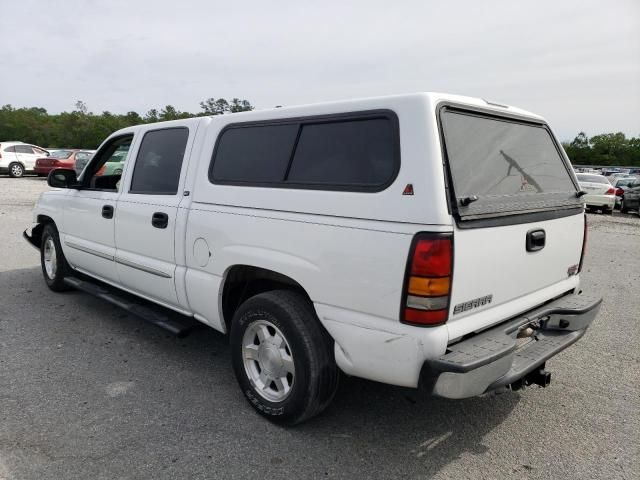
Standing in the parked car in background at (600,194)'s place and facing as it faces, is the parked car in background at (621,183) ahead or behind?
ahead

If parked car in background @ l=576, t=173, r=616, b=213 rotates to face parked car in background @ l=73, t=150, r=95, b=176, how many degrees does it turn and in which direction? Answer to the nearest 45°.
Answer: approximately 90° to its left

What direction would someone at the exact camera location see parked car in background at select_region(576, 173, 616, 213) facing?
facing away from the viewer

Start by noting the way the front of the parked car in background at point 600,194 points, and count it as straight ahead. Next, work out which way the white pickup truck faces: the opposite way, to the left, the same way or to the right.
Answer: to the left

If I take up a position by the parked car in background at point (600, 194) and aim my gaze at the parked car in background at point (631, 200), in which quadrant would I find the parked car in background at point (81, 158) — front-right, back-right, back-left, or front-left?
back-left

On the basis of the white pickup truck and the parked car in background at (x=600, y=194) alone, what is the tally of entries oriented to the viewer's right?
0

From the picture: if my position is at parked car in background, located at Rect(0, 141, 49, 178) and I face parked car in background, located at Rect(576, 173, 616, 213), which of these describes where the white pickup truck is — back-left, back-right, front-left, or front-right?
front-right

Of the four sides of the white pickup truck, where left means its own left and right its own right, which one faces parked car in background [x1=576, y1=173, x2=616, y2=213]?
right

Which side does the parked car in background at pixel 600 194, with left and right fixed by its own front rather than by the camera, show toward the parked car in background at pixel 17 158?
left

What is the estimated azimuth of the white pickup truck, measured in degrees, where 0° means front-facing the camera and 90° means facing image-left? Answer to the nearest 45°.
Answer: approximately 135°

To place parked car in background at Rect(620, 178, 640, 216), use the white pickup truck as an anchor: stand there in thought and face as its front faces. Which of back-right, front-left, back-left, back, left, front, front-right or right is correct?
right

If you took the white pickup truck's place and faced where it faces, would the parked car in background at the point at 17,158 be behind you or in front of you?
in front

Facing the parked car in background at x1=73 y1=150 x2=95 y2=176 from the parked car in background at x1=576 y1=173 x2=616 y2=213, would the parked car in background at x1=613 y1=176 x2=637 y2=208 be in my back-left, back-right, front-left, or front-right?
back-right
